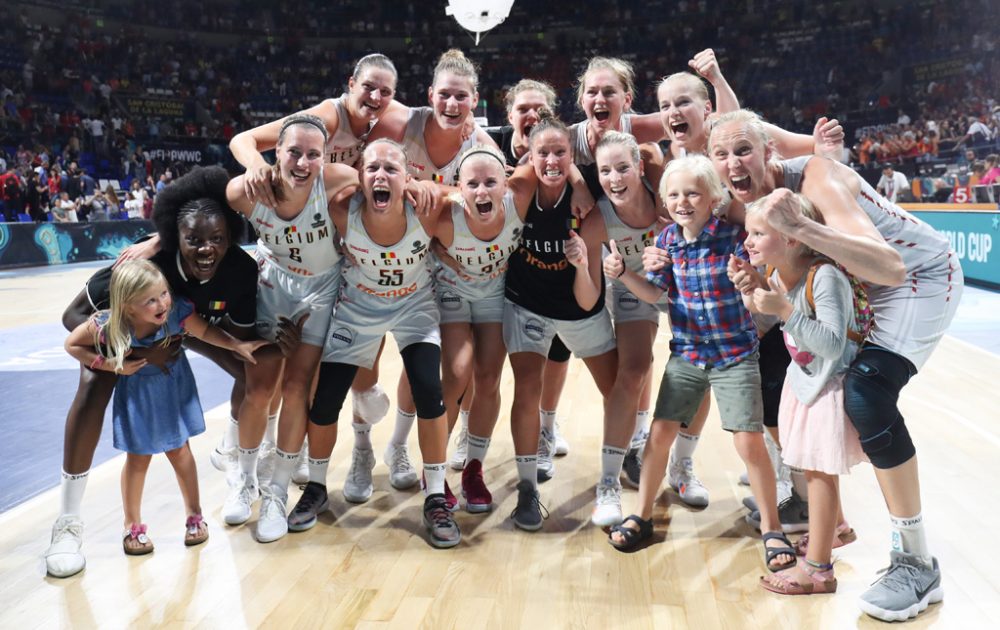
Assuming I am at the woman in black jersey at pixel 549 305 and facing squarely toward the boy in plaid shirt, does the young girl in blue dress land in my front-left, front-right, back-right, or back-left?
back-right

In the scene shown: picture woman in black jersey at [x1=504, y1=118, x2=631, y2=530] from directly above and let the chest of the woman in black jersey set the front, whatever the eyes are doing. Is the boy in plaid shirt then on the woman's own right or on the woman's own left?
on the woman's own left

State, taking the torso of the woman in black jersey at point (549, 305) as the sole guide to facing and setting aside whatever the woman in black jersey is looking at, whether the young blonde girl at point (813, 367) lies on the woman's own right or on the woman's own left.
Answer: on the woman's own left

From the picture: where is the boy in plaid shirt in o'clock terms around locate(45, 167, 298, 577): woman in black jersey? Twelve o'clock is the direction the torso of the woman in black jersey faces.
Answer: The boy in plaid shirt is roughly at 10 o'clock from the woman in black jersey.

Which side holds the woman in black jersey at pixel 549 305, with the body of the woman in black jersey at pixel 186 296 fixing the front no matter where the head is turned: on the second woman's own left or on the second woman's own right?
on the second woman's own left

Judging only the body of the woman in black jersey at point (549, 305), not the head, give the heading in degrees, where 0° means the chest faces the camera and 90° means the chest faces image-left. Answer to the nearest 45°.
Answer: approximately 0°
